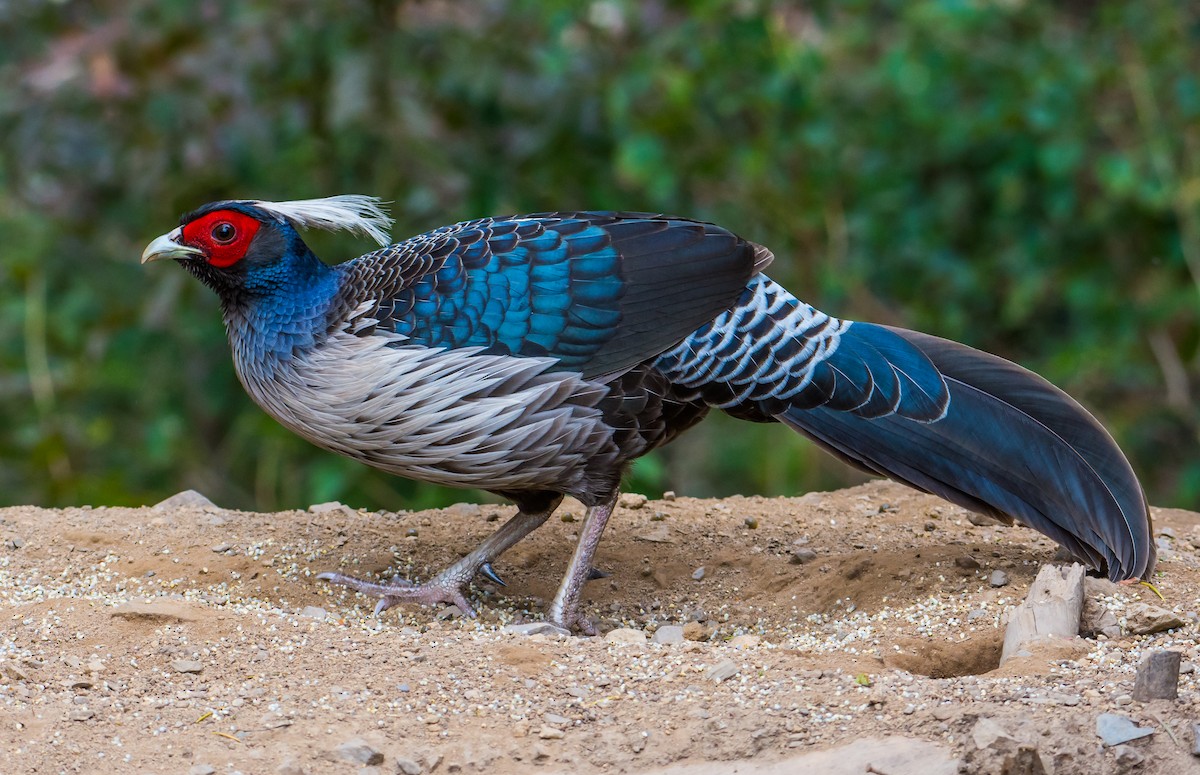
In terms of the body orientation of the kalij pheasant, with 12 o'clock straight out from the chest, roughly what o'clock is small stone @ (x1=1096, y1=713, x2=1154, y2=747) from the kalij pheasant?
The small stone is roughly at 8 o'clock from the kalij pheasant.

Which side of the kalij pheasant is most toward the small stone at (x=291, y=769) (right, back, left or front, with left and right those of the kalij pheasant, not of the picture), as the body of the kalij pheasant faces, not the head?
left

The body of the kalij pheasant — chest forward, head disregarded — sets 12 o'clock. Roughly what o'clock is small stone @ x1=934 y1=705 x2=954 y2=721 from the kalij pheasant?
The small stone is roughly at 8 o'clock from the kalij pheasant.

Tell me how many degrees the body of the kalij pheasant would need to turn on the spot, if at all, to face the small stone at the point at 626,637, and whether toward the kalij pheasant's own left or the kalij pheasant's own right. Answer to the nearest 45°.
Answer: approximately 90° to the kalij pheasant's own left

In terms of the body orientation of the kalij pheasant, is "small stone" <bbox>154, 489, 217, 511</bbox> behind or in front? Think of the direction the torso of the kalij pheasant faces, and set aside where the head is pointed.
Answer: in front

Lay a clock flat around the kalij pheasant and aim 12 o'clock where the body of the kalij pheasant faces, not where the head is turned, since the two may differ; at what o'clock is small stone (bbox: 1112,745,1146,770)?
The small stone is roughly at 8 o'clock from the kalij pheasant.

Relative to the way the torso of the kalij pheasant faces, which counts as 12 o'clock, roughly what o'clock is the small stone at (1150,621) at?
The small stone is roughly at 7 o'clock from the kalij pheasant.

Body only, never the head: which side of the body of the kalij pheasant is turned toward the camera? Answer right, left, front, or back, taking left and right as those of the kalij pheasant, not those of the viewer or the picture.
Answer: left

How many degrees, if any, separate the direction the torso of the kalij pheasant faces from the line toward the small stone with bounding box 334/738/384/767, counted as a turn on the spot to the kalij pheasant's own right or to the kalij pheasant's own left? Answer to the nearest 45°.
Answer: approximately 90° to the kalij pheasant's own left

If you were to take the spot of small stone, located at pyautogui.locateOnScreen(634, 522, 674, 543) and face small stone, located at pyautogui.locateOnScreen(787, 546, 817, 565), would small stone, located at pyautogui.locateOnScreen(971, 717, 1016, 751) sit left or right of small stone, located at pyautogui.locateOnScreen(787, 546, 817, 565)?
right
